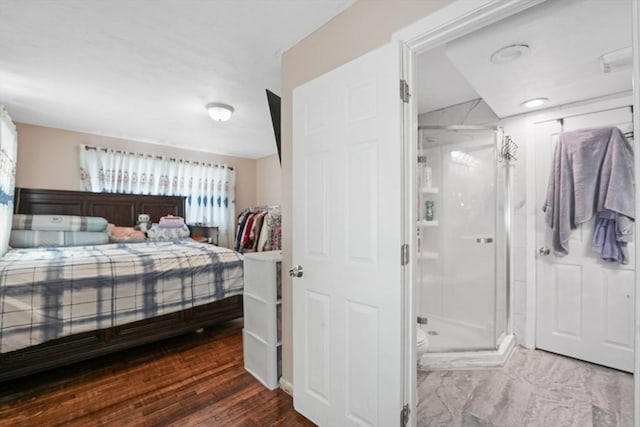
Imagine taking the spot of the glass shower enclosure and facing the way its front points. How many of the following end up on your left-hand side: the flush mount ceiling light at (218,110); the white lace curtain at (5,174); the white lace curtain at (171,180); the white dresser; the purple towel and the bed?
1

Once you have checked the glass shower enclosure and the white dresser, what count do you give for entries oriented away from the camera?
0

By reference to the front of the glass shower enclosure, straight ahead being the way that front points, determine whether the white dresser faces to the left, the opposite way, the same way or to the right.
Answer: the same way

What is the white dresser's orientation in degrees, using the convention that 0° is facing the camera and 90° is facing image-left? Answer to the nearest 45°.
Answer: approximately 45°

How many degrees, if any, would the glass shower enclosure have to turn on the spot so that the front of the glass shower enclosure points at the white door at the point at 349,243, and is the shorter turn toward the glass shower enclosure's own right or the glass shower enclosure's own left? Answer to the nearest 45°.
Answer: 0° — it already faces it

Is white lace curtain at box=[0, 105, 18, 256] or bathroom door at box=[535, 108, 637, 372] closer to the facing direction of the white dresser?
the white lace curtain

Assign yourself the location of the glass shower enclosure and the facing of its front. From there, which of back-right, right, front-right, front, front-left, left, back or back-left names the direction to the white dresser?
front-right

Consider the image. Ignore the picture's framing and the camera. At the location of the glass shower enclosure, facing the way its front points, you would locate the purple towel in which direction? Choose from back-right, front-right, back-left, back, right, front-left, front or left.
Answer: left

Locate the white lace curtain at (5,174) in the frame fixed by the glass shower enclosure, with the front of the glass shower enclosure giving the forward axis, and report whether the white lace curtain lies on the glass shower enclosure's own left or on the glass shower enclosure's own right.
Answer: on the glass shower enclosure's own right

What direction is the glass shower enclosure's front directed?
toward the camera

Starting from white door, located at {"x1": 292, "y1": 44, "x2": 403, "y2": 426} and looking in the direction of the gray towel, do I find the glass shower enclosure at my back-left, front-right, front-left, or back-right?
front-left
